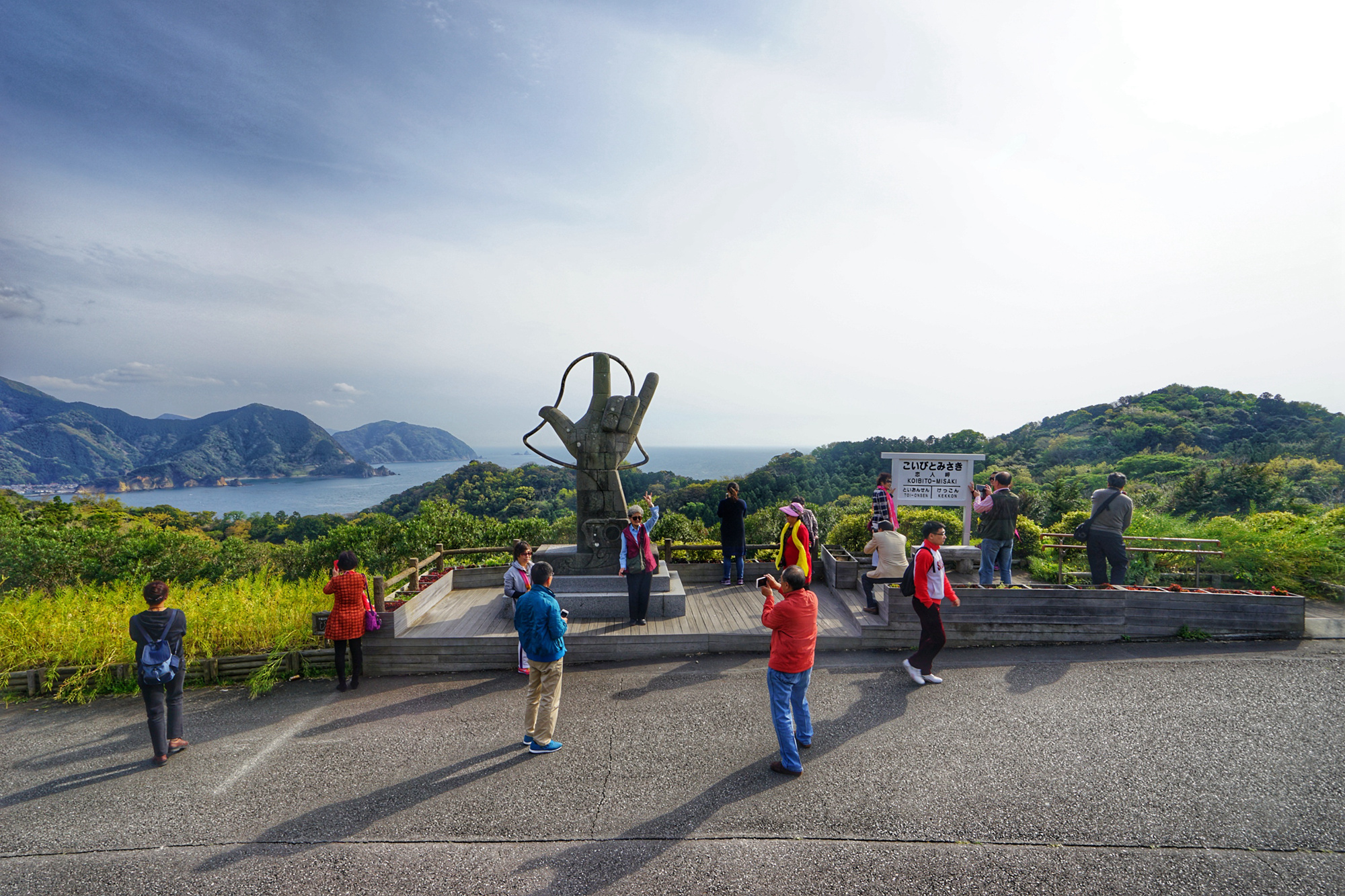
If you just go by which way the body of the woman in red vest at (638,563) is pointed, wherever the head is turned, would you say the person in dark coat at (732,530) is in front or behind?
behind

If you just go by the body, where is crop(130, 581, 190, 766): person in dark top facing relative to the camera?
away from the camera

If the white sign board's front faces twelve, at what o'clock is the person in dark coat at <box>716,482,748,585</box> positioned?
The person in dark coat is roughly at 2 o'clock from the white sign board.

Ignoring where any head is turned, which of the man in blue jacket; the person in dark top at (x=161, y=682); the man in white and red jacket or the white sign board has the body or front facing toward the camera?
the white sign board

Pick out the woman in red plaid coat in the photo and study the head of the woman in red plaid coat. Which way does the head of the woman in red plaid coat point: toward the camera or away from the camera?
away from the camera

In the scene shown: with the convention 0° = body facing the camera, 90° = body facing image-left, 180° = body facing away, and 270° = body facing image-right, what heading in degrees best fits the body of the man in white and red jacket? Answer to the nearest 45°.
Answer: approximately 270°

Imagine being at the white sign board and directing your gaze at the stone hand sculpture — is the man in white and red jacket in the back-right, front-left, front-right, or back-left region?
front-left

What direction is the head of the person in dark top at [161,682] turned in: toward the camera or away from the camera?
away from the camera

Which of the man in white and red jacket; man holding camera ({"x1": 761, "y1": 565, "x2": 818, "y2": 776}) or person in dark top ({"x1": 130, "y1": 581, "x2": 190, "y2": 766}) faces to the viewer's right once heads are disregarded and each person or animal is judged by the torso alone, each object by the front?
the man in white and red jacket

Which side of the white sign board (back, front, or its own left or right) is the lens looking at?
front

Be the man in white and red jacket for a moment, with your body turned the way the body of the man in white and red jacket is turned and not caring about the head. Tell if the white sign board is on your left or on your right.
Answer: on your left

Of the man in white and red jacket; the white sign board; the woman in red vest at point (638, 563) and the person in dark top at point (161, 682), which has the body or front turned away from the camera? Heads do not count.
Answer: the person in dark top

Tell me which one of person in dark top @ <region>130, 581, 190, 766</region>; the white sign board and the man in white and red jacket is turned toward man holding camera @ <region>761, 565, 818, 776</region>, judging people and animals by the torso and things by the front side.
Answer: the white sign board

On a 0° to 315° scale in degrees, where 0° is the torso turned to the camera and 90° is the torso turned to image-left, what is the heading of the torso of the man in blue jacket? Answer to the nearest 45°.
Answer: approximately 225°

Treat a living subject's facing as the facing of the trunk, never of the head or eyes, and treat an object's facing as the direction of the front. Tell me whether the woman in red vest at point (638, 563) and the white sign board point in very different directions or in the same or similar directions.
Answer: same or similar directions

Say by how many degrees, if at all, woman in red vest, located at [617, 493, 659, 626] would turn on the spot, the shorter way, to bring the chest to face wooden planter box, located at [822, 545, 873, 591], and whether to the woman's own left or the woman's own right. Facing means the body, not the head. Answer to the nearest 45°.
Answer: approximately 135° to the woman's own left
